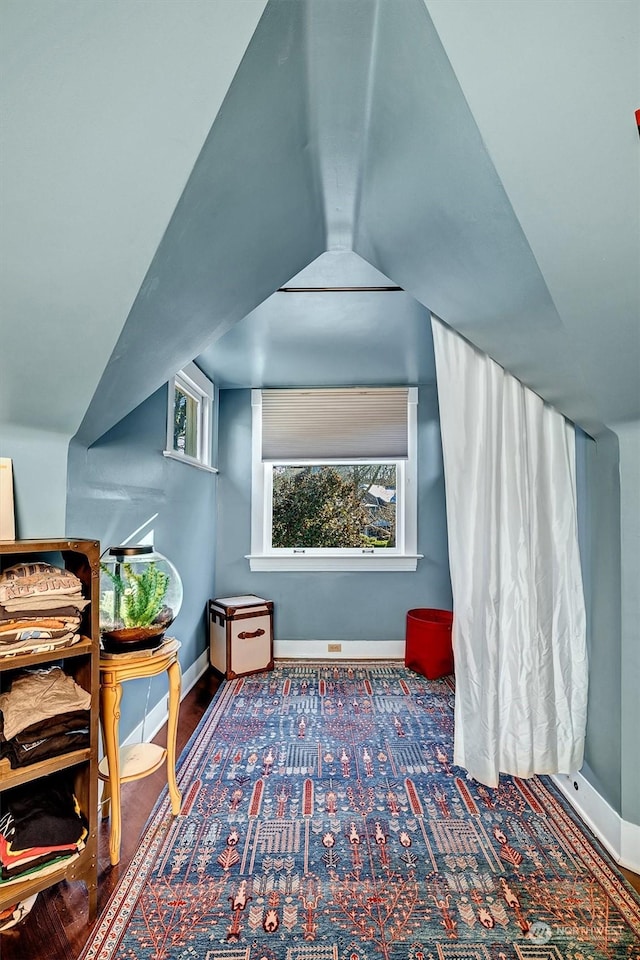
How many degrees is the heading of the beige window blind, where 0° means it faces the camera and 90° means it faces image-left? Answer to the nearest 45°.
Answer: approximately 0°

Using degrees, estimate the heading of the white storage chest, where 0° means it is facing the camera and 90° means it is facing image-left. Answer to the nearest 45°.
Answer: approximately 315°

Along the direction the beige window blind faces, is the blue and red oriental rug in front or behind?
in front

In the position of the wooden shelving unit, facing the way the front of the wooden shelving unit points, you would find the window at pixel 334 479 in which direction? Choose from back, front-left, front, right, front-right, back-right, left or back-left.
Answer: left

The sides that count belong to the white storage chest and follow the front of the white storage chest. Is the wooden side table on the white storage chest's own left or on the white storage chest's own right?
on the white storage chest's own right

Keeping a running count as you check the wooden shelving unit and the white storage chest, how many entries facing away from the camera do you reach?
0

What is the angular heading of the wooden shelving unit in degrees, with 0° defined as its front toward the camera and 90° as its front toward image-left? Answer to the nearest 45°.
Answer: approximately 315°

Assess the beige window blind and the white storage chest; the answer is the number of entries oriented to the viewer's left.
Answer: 0
